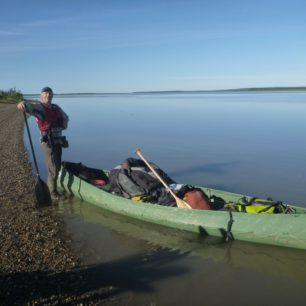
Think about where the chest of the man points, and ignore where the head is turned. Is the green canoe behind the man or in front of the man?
in front

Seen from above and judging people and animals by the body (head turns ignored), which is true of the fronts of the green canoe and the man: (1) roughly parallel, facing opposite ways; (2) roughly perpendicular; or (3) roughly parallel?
roughly perpendicular

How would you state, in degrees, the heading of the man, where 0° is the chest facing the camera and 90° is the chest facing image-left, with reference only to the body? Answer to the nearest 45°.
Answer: approximately 0°

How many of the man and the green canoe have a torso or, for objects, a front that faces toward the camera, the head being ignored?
1

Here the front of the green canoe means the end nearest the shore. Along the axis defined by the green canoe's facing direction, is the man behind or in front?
in front

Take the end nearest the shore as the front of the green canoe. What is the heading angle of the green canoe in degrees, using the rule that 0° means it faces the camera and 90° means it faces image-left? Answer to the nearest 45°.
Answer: approximately 90°
